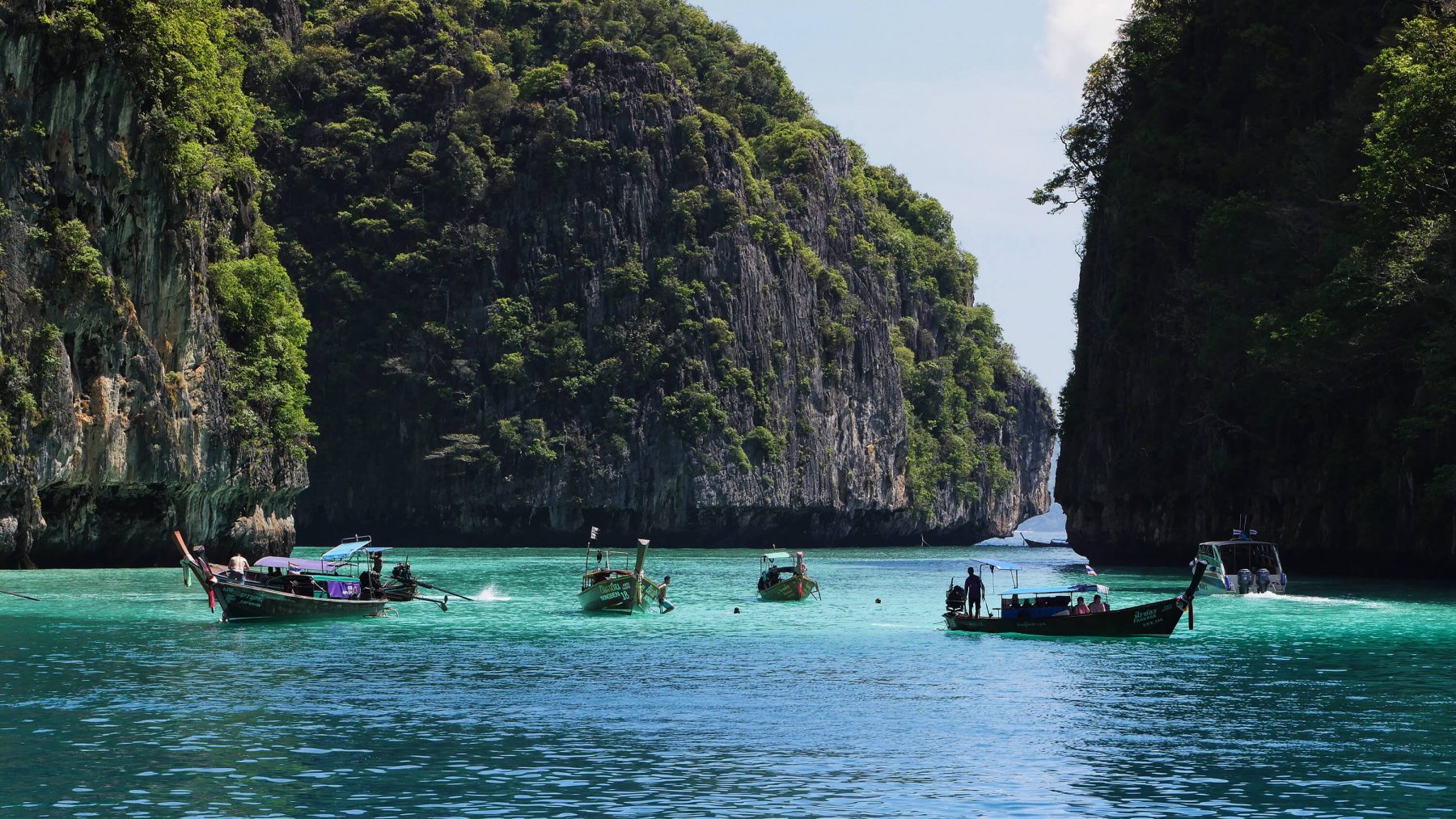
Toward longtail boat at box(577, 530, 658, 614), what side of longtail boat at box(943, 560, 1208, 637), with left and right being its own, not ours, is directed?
back

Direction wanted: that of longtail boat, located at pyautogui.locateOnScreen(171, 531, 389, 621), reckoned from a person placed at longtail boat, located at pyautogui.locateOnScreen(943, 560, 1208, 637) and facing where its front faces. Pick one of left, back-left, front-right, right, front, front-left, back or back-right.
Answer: back

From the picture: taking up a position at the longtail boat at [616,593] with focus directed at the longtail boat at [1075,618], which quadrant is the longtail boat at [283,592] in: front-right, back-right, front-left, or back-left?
back-right

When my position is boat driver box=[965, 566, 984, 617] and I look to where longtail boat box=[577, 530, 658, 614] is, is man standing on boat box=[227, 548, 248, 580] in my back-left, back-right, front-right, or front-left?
front-left

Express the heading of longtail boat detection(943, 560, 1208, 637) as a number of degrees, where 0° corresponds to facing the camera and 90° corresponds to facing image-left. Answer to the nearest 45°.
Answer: approximately 270°

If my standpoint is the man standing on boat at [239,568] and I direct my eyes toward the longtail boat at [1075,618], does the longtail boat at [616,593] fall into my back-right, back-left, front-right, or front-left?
front-left

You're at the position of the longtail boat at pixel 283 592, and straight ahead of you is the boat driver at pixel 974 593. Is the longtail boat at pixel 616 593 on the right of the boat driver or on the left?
left

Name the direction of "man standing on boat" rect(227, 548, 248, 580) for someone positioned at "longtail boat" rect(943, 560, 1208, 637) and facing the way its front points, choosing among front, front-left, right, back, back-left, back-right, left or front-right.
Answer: back
